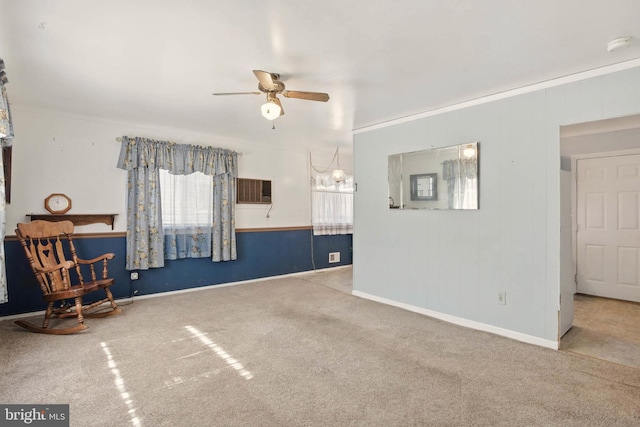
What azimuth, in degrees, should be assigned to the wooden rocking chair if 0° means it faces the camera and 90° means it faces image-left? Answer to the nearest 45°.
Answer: approximately 315°

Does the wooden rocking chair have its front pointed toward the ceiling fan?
yes

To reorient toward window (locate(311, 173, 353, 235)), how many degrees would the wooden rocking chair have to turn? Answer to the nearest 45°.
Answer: approximately 45° to its left

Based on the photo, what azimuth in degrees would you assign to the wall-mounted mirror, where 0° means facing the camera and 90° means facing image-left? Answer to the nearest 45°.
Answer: approximately 45°

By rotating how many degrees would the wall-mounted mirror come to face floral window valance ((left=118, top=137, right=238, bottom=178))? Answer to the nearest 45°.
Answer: approximately 45° to its right

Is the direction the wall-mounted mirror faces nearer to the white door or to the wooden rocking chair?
the wooden rocking chair

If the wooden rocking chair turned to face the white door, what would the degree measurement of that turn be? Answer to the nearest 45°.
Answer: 0° — it already faces it

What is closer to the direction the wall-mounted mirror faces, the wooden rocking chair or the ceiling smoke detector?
the wooden rocking chair

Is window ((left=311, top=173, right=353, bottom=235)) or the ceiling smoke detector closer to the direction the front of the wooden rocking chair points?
the ceiling smoke detector

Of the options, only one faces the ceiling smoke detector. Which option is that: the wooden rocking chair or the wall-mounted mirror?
the wooden rocking chair

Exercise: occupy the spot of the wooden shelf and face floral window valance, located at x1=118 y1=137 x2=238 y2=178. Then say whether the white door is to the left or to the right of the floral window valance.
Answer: right

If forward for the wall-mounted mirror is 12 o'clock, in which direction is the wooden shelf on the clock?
The wooden shelf is roughly at 1 o'clock from the wall-mounted mirror.

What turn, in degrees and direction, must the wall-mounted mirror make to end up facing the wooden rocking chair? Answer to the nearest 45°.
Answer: approximately 45° to its right
